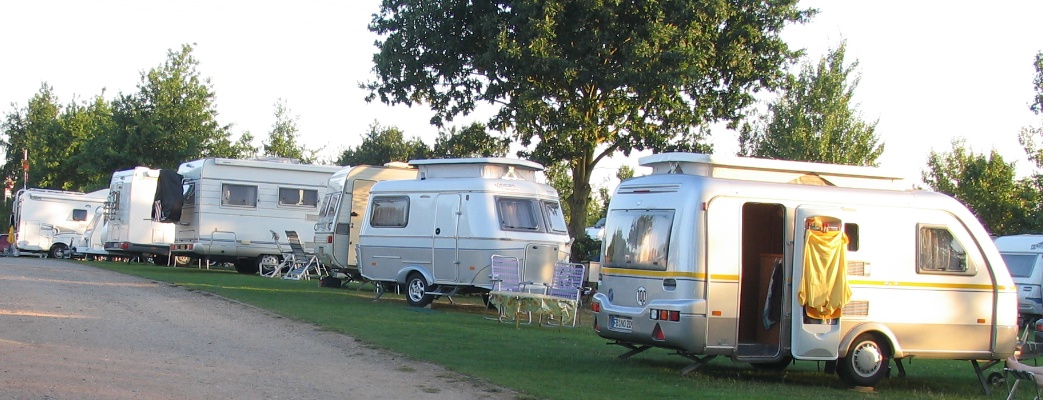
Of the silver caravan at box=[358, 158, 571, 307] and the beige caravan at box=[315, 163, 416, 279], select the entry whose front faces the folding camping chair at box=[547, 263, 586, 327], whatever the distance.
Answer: the silver caravan

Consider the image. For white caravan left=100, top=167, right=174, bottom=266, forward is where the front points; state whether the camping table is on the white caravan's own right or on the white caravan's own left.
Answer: on the white caravan's own right

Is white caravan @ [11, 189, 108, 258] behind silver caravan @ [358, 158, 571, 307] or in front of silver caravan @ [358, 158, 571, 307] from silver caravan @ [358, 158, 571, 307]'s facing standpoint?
behind

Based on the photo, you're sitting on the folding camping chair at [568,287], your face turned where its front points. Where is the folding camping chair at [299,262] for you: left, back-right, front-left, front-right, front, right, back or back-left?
right

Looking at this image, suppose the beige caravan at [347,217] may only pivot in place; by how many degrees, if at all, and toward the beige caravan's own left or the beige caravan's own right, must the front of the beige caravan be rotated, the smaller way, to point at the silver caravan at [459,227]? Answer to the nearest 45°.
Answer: approximately 90° to the beige caravan's own right

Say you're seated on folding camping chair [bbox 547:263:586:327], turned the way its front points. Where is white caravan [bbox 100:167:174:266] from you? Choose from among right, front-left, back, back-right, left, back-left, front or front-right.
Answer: right

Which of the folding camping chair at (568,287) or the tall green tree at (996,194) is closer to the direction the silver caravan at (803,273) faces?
the tall green tree

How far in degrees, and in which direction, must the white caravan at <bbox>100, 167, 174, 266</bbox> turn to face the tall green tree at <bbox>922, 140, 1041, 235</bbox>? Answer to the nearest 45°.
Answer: approximately 45° to its right

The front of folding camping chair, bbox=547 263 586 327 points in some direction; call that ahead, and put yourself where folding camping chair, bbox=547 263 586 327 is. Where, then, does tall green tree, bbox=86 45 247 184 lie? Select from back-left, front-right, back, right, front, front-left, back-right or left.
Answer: right

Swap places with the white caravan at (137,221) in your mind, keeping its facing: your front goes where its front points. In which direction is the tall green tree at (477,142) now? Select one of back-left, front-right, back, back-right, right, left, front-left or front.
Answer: right
